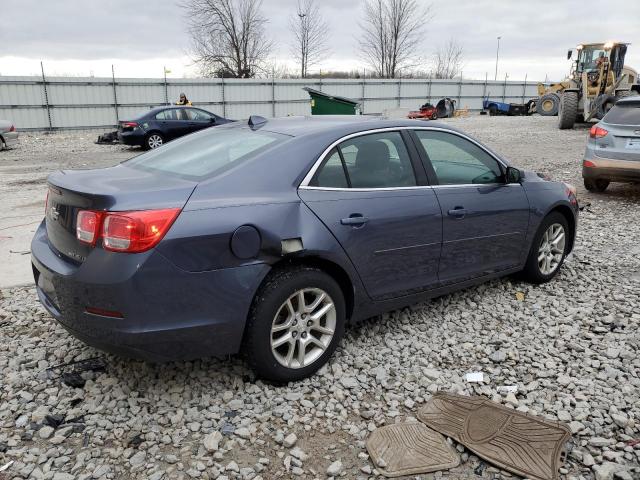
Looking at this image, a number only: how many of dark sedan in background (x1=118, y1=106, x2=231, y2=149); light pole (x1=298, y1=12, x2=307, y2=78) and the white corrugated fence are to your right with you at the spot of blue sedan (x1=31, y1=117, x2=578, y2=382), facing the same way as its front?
0

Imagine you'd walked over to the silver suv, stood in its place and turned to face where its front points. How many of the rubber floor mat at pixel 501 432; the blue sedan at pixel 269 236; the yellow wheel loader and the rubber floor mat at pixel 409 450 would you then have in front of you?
1

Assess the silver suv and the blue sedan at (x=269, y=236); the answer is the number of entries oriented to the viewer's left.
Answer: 0

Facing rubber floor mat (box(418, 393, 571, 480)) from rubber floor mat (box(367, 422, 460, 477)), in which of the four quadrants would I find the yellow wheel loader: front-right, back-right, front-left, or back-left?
front-left

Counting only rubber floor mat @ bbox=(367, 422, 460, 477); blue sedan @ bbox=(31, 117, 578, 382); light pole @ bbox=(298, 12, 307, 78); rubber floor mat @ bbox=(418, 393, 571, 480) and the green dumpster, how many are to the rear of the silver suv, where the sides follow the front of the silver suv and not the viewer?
3

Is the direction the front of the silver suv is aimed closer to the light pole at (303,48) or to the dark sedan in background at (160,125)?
the light pole

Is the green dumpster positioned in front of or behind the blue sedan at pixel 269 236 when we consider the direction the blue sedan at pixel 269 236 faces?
in front

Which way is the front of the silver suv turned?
away from the camera

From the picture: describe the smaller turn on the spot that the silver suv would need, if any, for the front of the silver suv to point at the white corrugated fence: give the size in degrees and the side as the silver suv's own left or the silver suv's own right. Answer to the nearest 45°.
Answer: approximately 45° to the silver suv's own left

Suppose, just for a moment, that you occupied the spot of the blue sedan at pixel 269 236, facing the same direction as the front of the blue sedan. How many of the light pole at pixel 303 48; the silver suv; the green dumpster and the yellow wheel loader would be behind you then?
0

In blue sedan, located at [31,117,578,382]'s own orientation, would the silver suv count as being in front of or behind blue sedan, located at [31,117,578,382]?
in front

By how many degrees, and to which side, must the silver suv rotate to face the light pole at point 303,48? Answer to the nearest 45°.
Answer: approximately 45° to its left

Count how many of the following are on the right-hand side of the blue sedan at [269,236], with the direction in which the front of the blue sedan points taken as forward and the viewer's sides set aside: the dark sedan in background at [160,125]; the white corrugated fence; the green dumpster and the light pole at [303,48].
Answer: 0

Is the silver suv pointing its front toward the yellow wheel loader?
yes

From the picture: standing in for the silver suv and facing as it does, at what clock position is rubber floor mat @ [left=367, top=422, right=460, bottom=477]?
The rubber floor mat is roughly at 6 o'clock from the silver suv.

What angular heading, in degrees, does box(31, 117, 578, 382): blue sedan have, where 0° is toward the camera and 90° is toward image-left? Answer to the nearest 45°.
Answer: approximately 225°

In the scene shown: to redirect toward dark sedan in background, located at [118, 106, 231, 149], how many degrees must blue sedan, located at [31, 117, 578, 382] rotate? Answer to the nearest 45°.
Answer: approximately 45° to its left

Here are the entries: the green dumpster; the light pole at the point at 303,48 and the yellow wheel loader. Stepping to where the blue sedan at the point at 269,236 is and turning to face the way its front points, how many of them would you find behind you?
0

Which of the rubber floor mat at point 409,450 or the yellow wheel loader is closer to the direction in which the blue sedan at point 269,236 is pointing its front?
the yellow wheel loader
